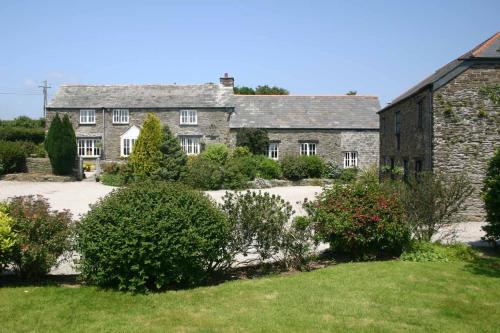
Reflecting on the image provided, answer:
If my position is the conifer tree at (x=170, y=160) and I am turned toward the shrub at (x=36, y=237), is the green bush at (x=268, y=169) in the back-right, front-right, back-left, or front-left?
back-left

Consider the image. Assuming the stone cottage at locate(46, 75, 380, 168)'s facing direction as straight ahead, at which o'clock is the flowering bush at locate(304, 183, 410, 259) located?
The flowering bush is roughly at 12 o'clock from the stone cottage.

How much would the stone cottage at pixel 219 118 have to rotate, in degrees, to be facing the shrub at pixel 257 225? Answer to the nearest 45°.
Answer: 0° — it already faces it

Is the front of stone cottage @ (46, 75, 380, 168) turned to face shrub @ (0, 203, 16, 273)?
yes

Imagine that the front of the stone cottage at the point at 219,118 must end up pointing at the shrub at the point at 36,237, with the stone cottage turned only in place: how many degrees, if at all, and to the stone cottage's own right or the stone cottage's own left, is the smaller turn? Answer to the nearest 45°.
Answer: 0° — it already faces it

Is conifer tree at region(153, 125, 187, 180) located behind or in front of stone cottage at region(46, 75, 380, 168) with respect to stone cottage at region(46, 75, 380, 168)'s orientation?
in front

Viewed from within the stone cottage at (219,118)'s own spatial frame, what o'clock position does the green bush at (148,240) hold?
The green bush is roughly at 12 o'clock from the stone cottage.

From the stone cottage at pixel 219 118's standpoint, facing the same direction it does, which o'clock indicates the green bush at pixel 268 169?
The green bush is roughly at 11 o'clock from the stone cottage.

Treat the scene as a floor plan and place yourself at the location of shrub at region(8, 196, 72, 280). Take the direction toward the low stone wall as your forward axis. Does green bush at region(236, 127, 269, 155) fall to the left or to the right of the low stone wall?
right

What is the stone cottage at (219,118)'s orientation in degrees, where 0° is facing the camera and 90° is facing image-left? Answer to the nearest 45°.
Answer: approximately 0°

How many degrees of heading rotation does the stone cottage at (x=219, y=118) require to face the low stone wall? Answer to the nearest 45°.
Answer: approximately 45° to its right

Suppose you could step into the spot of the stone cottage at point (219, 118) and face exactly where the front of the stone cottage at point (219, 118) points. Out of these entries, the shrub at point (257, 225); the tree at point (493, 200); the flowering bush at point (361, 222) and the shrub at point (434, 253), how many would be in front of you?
4

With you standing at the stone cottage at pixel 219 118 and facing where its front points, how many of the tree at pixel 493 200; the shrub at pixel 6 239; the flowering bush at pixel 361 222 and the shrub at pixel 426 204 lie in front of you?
4

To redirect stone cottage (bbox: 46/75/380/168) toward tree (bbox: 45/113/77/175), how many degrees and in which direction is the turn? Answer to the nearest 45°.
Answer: approximately 45° to its right

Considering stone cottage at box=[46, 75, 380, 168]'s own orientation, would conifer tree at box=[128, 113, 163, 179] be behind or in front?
in front

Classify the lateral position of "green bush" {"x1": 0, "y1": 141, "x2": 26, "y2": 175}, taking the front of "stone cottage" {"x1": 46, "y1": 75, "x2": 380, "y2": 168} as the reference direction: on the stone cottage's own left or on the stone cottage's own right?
on the stone cottage's own right

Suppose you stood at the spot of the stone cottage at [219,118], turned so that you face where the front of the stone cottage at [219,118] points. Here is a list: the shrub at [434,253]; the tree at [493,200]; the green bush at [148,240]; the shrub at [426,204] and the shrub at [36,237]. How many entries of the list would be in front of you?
5
